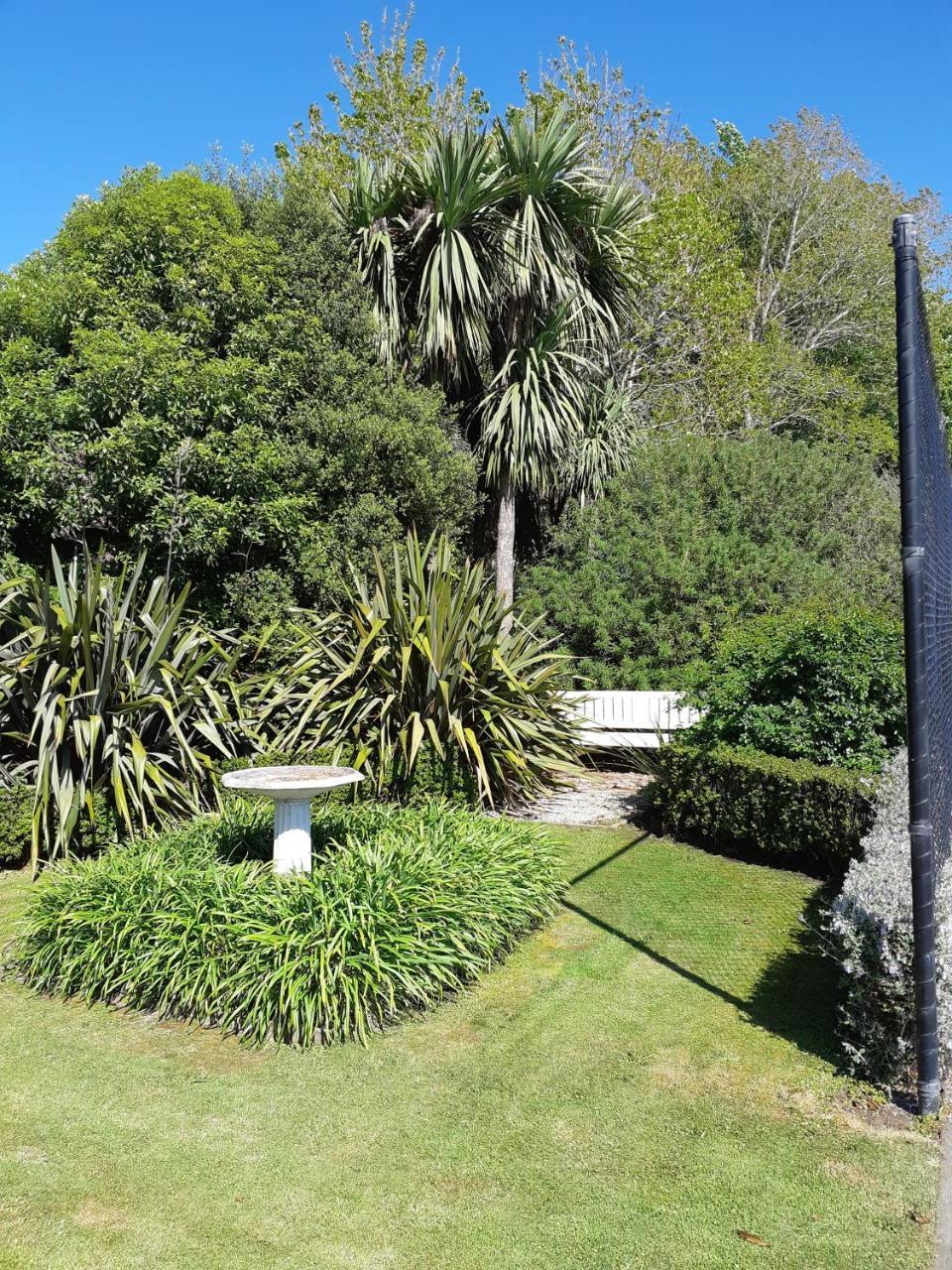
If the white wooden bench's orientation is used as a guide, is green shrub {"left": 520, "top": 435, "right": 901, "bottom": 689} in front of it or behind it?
behind

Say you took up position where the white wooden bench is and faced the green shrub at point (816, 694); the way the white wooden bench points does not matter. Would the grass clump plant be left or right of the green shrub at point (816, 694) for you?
right

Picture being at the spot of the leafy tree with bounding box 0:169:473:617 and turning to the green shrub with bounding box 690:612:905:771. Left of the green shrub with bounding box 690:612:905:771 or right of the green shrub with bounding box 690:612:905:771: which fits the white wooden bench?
left

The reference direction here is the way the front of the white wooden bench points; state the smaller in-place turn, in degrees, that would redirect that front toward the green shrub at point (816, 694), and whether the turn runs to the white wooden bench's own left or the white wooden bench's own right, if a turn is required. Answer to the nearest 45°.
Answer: approximately 45° to the white wooden bench's own left

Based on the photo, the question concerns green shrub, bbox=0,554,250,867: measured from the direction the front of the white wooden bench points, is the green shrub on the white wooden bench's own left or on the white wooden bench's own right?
on the white wooden bench's own right

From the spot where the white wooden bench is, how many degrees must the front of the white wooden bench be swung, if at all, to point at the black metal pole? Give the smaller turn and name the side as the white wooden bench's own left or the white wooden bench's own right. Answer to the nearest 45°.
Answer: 0° — it already faces it

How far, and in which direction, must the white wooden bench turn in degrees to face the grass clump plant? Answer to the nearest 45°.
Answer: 0° — it already faces it

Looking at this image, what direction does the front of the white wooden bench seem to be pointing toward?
toward the camera

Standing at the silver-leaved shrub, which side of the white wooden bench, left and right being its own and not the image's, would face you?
front
